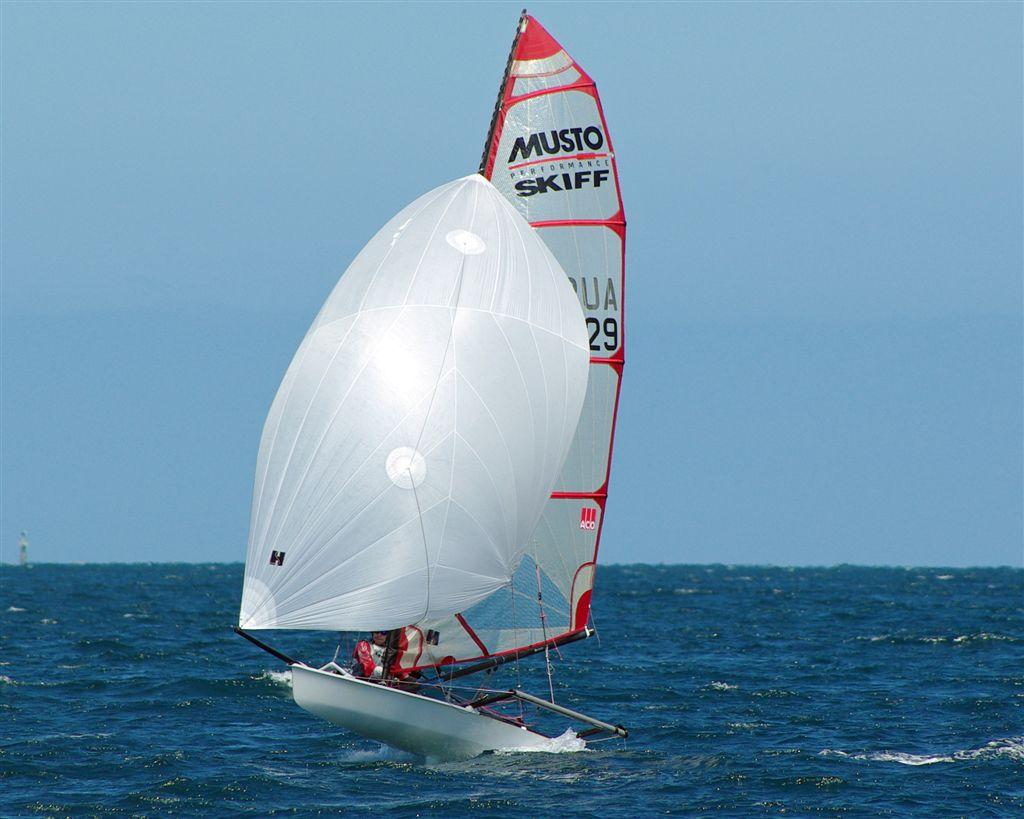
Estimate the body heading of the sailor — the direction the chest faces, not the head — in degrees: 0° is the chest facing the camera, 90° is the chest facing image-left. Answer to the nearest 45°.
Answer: approximately 45°

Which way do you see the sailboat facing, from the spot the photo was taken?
facing the viewer and to the left of the viewer
